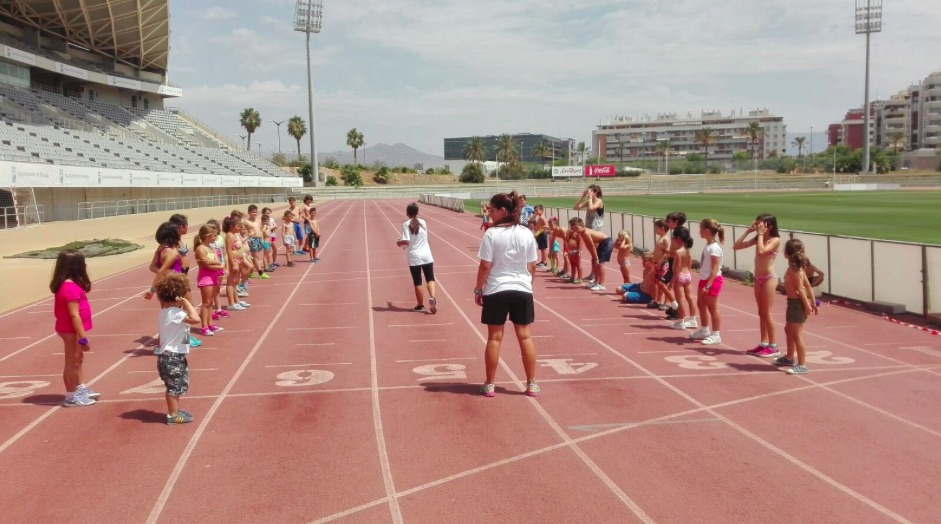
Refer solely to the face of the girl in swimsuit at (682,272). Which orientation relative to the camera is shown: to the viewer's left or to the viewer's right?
to the viewer's left

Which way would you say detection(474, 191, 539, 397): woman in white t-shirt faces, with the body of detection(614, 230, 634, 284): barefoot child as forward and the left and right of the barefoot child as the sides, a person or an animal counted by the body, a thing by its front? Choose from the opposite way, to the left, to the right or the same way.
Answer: to the right

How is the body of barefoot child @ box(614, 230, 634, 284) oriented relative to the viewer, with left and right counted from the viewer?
facing to the left of the viewer

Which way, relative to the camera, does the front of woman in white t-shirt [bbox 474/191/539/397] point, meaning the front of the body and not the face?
away from the camera

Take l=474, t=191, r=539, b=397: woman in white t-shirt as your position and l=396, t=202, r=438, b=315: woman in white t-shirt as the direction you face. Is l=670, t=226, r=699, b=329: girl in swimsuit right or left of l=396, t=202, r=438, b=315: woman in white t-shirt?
right

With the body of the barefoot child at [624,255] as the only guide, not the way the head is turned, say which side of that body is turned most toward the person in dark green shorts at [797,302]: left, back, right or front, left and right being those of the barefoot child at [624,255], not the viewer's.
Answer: left

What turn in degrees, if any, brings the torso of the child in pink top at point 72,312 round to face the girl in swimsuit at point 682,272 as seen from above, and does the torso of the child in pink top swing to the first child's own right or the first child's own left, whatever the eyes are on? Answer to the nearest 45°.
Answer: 0° — they already face them

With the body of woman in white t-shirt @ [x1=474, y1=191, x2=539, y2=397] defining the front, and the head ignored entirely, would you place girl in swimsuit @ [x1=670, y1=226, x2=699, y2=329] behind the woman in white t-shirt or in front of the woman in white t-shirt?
in front

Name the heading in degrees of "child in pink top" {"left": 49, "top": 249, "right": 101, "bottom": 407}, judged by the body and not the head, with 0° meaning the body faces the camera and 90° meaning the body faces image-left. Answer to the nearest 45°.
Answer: approximately 270°

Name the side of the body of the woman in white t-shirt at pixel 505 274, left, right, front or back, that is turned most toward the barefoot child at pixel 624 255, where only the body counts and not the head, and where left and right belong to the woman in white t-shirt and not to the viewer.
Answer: front

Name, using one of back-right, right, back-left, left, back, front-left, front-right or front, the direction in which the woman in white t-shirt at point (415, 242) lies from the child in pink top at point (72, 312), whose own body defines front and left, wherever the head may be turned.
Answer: front-left

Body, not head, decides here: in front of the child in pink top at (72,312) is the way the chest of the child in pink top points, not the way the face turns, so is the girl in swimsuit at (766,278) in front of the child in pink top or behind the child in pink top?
in front

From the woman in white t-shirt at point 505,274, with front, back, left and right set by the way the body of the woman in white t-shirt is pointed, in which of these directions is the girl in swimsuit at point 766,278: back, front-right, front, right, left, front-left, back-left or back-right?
front-right

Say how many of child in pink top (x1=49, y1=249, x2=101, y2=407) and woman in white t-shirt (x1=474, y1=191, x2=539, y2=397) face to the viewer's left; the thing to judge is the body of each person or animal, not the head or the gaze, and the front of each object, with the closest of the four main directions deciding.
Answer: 0
